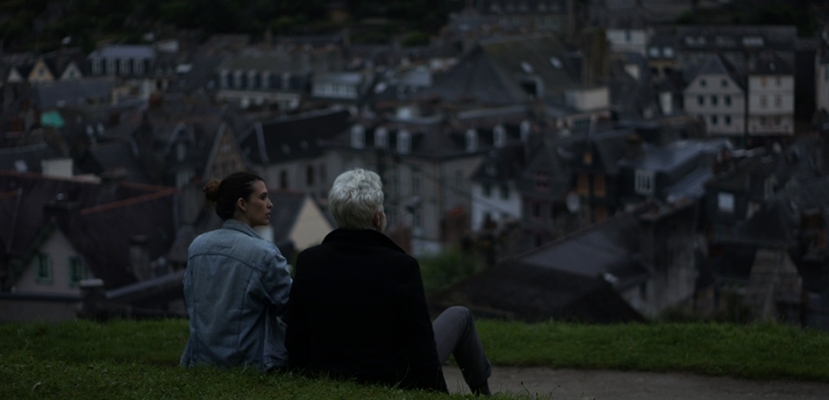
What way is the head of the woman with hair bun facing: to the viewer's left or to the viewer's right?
to the viewer's right

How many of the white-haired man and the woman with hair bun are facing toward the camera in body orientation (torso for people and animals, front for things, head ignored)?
0

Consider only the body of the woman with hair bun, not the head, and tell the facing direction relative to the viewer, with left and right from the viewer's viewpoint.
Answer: facing away from the viewer and to the right of the viewer

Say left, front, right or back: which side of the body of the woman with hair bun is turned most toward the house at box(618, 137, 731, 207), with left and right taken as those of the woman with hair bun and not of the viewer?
front

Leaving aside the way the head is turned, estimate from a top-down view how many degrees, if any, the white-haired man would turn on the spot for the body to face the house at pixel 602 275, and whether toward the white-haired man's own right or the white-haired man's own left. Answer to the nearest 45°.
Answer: approximately 45° to the white-haired man's own left

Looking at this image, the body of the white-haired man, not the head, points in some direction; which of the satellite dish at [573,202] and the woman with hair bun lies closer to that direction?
the satellite dish

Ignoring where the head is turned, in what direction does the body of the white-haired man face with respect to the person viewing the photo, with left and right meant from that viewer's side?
facing away from the viewer and to the right of the viewer

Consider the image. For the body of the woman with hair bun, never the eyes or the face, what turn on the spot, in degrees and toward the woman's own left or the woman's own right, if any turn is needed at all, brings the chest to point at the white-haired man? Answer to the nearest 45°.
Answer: approximately 90° to the woman's own right

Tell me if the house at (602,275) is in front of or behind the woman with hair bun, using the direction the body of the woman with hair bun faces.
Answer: in front

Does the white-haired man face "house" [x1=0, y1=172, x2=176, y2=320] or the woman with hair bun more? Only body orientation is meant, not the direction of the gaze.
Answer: the house

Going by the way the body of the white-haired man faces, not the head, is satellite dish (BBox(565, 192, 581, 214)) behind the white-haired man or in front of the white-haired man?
in front
